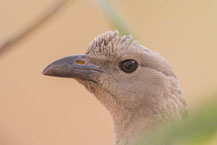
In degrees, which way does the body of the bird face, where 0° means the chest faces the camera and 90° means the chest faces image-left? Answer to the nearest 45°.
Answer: approximately 90°
